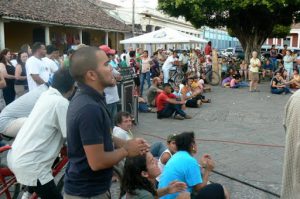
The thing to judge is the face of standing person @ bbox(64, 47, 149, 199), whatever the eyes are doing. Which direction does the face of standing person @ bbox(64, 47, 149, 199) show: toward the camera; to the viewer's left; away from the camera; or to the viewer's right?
to the viewer's right

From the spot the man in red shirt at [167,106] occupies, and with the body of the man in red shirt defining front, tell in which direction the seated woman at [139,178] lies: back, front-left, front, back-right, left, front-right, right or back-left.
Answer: right

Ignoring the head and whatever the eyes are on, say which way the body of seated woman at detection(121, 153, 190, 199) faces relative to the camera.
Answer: to the viewer's right

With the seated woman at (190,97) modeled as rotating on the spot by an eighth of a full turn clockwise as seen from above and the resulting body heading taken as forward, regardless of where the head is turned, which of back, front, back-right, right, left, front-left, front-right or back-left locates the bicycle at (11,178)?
front-right

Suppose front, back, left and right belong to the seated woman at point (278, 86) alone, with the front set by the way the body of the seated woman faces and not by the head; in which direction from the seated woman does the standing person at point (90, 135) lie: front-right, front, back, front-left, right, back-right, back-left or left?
front-right

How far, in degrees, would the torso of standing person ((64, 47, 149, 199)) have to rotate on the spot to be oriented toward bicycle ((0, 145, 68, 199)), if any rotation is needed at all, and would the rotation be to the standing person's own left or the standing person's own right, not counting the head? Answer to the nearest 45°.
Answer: approximately 135° to the standing person's own left

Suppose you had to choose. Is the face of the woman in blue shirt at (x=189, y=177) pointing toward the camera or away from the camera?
away from the camera

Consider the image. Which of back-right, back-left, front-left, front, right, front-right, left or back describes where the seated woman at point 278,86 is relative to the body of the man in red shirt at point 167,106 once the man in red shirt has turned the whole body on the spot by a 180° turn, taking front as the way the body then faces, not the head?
back-right

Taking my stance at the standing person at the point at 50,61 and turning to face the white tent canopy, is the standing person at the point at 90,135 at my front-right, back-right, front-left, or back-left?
back-right

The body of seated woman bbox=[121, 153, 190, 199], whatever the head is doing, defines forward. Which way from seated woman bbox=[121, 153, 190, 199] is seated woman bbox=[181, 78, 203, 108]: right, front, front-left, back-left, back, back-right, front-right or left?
left

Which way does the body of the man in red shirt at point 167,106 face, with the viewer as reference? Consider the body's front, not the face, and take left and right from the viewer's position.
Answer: facing to the right of the viewer

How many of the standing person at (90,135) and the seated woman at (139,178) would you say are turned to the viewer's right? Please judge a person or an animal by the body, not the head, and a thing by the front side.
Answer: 2

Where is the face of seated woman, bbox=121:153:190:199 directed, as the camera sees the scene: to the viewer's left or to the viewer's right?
to the viewer's right

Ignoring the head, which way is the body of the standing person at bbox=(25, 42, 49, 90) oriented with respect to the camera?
to the viewer's right

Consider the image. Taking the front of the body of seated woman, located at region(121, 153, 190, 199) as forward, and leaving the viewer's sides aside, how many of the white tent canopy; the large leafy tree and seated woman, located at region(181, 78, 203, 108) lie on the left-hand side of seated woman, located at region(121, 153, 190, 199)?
3

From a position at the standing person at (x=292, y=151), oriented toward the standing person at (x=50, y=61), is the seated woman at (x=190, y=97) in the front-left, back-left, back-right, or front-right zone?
front-right
